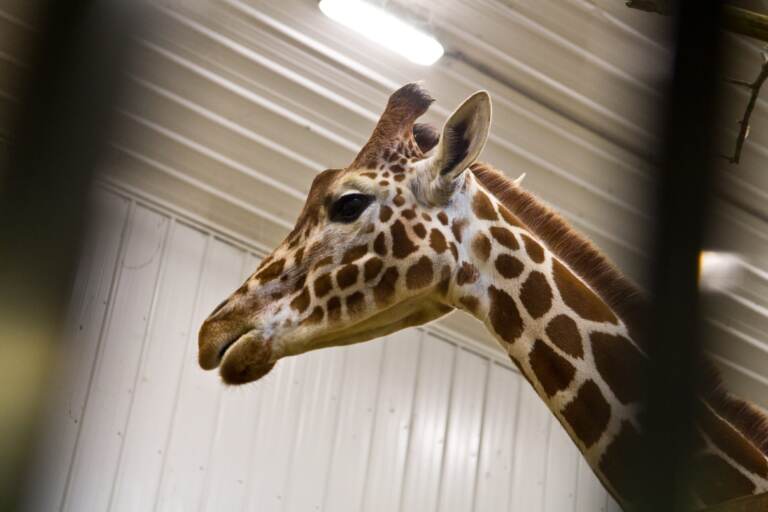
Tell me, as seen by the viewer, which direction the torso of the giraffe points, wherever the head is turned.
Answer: to the viewer's left

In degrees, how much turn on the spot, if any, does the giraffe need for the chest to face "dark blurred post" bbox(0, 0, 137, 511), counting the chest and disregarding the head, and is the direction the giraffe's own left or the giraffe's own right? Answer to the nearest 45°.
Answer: approximately 90° to the giraffe's own left

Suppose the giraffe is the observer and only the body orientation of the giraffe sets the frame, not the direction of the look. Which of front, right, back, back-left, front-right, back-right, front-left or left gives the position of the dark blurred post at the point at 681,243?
left

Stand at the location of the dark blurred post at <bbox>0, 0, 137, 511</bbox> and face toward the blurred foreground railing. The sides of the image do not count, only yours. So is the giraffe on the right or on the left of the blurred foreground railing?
left

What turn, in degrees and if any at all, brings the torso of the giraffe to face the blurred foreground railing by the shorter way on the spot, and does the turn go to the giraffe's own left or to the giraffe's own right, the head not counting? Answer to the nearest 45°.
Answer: approximately 90° to the giraffe's own left
